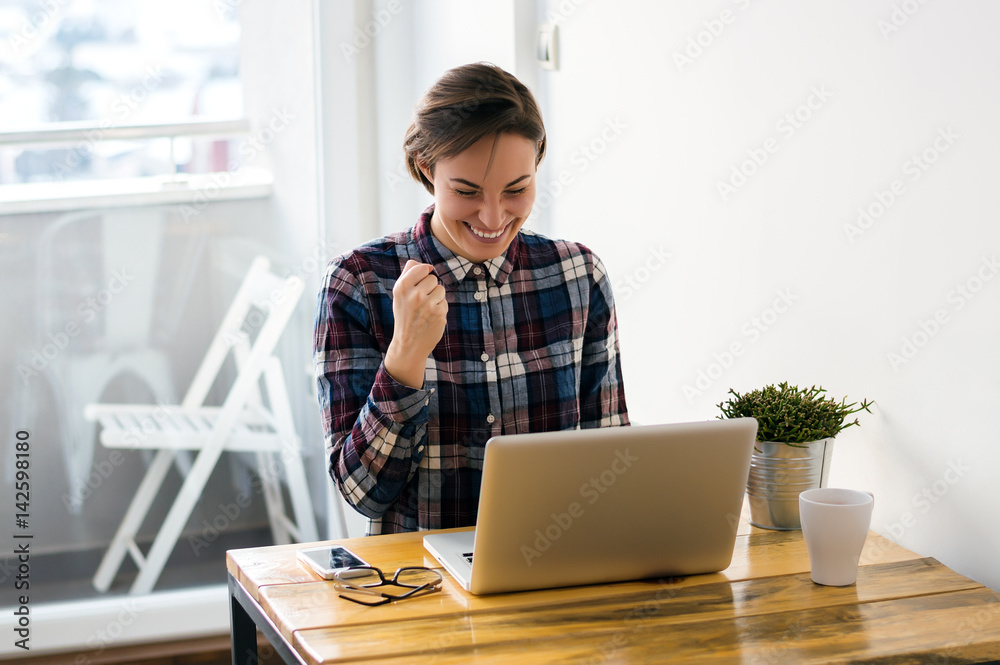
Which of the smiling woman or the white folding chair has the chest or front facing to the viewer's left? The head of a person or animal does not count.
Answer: the white folding chair

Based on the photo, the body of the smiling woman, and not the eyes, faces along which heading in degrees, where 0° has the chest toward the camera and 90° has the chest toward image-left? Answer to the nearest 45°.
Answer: approximately 0°

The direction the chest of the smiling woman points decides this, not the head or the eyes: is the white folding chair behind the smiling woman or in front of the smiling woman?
behind

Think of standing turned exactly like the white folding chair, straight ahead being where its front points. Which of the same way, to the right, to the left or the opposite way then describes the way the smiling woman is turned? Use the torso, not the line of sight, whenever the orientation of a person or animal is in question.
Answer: to the left

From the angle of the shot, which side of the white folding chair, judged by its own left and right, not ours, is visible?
left

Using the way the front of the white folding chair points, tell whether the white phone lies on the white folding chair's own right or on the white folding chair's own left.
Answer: on the white folding chair's own left

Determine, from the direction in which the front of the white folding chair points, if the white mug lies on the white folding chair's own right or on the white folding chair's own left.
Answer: on the white folding chair's own left

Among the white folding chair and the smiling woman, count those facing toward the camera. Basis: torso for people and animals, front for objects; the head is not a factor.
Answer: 1
